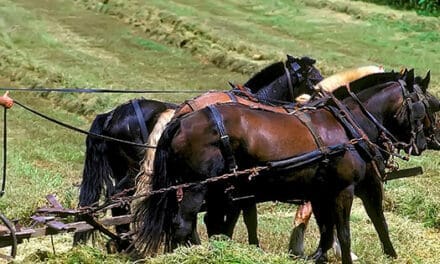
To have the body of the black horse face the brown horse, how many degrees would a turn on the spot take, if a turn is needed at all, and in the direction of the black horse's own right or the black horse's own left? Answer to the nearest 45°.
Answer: approximately 45° to the black horse's own right

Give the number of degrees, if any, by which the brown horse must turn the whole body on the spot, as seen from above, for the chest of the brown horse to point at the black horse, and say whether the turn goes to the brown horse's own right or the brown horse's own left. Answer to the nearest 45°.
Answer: approximately 135° to the brown horse's own left

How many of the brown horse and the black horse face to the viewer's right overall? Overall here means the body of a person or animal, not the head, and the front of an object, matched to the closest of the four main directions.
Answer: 2

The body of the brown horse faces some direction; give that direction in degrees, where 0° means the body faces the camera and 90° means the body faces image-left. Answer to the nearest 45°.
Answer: approximately 270°

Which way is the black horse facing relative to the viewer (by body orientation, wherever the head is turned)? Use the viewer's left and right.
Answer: facing to the right of the viewer

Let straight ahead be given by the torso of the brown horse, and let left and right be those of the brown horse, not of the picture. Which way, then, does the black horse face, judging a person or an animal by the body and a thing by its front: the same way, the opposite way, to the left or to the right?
the same way
